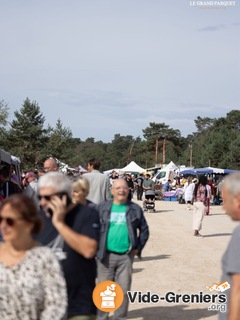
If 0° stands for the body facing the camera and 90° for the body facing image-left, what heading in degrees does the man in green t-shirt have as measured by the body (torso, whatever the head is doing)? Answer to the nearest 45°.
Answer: approximately 0°

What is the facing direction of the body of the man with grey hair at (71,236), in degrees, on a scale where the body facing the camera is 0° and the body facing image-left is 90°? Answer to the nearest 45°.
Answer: approximately 45°

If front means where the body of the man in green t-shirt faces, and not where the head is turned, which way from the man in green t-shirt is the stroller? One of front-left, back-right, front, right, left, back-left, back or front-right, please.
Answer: back

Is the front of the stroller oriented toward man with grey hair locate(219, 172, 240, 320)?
yes

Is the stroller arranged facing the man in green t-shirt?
yes

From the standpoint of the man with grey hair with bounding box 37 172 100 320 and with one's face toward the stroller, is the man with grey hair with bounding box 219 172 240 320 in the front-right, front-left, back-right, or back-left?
back-right

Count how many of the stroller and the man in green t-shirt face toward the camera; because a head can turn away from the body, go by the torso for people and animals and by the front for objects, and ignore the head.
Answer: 2

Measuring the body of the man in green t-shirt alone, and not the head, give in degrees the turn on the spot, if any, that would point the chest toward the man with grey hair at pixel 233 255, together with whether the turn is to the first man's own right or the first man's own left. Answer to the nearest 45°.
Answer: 0° — they already face them
